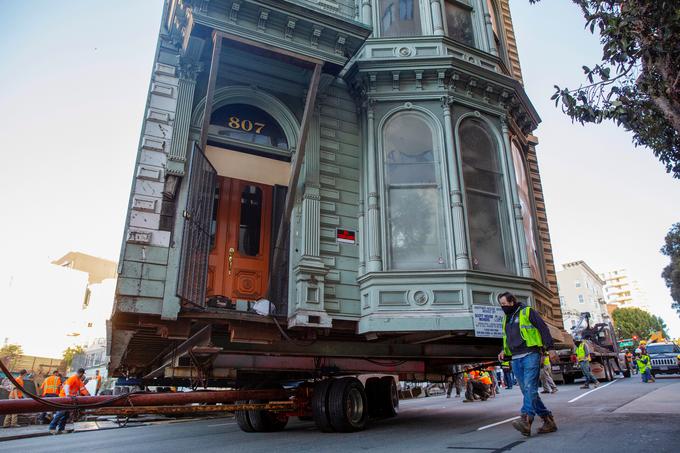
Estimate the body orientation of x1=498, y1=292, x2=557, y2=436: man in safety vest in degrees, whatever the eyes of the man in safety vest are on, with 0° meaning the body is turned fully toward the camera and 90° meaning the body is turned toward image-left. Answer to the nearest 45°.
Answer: approximately 45°

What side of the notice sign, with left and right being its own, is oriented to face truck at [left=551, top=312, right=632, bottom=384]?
back

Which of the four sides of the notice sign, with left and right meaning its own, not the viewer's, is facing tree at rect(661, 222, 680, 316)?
back

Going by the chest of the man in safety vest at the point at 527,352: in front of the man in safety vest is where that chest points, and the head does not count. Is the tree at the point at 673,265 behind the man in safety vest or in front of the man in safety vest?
behind

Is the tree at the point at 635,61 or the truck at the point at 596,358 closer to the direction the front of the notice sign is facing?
the tree

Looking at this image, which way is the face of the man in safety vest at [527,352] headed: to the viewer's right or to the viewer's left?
to the viewer's left

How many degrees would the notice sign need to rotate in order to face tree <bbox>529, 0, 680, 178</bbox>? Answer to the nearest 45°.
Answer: approximately 45° to its left

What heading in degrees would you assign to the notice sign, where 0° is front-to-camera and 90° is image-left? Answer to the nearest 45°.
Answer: approximately 0°
